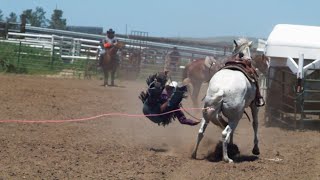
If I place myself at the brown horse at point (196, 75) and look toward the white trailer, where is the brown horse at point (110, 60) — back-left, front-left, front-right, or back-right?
back-left

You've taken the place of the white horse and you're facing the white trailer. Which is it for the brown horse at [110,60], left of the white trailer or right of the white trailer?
left

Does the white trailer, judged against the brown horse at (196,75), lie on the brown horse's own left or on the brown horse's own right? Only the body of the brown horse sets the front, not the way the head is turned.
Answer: on the brown horse's own right
